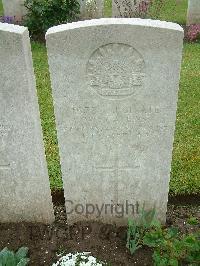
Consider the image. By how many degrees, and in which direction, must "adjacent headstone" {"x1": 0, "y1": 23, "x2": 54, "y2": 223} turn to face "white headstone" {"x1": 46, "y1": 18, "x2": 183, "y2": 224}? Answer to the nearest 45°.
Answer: approximately 90° to its left

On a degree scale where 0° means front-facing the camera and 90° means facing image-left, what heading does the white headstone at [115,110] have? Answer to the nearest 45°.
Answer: approximately 0°

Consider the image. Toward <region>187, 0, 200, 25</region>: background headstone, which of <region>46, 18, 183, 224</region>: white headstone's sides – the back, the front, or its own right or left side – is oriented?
back

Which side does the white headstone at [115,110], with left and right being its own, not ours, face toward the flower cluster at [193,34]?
back

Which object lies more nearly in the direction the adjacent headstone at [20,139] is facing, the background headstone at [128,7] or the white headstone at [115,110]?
the white headstone

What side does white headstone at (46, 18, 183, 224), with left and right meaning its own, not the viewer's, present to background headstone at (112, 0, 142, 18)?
back

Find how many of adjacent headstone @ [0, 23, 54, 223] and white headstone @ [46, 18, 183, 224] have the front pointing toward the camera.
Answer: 2

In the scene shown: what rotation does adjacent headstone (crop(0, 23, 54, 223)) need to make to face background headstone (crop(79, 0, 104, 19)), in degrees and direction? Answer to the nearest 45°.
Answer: approximately 180°

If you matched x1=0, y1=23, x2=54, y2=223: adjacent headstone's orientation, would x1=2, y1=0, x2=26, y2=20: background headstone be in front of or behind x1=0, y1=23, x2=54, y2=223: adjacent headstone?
behind

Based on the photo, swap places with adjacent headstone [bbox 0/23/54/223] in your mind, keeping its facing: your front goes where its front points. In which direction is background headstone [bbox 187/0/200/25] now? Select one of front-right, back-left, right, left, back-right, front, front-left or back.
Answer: back-left
